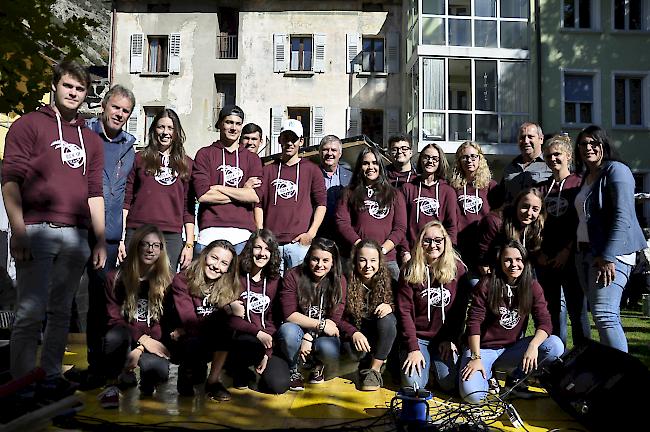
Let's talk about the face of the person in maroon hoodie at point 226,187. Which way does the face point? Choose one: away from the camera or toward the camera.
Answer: toward the camera

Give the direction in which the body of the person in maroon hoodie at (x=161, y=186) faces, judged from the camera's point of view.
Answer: toward the camera

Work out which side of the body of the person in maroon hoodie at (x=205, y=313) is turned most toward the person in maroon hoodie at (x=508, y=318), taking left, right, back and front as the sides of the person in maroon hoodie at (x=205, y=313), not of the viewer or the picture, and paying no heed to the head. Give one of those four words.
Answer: left

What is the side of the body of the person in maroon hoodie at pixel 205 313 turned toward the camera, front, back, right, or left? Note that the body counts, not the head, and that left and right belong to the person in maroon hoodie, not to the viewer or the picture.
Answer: front

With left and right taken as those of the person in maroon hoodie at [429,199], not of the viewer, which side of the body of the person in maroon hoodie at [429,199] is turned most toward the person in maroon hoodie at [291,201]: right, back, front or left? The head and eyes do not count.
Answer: right

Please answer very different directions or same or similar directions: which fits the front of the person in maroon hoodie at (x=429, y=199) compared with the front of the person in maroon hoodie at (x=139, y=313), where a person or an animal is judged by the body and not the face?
same or similar directions

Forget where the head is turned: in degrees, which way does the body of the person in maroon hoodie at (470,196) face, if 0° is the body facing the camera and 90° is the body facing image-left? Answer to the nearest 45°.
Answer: approximately 0°

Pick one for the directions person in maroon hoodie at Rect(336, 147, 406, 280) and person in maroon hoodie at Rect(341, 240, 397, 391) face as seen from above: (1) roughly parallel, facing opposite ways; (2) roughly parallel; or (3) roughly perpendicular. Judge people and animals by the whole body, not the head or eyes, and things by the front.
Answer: roughly parallel

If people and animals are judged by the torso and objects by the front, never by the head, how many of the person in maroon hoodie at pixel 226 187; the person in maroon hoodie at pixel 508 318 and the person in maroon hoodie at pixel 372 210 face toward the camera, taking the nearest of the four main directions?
3

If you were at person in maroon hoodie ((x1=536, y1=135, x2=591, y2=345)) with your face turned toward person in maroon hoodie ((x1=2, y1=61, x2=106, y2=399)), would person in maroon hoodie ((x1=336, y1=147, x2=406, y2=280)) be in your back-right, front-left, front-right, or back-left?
front-right

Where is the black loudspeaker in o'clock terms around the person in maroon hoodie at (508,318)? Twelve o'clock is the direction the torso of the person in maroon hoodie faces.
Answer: The black loudspeaker is roughly at 11 o'clock from the person in maroon hoodie.

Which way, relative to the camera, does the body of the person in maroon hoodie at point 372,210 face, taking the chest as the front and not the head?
toward the camera

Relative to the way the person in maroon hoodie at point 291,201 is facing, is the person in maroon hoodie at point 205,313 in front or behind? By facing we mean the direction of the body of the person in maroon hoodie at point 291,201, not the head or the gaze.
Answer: in front

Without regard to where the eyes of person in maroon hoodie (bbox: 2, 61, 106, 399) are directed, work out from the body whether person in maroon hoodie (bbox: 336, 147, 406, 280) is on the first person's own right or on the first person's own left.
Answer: on the first person's own left

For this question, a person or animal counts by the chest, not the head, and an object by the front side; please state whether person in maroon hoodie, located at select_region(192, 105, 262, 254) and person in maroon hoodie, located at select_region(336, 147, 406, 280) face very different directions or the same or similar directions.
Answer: same or similar directions

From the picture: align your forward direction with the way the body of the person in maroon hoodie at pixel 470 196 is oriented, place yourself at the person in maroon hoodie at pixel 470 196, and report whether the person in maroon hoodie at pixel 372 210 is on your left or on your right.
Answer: on your right

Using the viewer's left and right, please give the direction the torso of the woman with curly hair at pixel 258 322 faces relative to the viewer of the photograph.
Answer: facing the viewer
